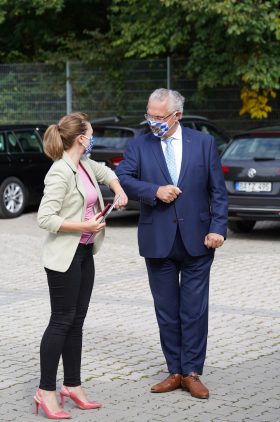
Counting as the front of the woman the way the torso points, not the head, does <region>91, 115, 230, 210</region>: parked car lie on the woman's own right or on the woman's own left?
on the woman's own left

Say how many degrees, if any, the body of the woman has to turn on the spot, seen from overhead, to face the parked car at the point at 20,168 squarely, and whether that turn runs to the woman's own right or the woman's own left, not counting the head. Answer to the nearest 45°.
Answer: approximately 135° to the woman's own left

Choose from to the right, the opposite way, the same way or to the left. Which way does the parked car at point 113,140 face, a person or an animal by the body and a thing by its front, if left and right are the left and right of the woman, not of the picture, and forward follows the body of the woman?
to the left

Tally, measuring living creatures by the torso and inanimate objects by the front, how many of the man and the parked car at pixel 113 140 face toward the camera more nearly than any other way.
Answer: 1

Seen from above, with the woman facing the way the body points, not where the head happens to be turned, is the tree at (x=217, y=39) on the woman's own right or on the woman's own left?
on the woman's own left

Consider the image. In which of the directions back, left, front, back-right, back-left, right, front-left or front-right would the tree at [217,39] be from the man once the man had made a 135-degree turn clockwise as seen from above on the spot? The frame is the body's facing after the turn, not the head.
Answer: front-right

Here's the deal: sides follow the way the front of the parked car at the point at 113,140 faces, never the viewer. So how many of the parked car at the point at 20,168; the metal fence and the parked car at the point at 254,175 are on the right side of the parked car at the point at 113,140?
1

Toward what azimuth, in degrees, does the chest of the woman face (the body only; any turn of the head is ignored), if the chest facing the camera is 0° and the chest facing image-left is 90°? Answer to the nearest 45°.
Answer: approximately 315°

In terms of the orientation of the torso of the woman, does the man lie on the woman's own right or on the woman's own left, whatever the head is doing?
on the woman's own left

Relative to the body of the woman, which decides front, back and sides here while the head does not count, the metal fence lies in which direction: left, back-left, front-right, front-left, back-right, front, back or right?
back-left

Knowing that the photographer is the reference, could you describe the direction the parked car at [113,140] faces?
facing away from the viewer and to the right of the viewer

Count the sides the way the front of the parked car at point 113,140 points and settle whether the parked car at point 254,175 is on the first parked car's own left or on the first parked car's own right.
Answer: on the first parked car's own right

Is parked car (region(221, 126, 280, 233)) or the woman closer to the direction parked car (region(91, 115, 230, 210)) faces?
the parked car

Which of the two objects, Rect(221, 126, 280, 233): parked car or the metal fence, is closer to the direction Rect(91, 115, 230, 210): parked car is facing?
the metal fence

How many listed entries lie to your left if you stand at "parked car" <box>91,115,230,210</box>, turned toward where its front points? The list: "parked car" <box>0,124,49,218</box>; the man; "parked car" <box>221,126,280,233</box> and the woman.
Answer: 1

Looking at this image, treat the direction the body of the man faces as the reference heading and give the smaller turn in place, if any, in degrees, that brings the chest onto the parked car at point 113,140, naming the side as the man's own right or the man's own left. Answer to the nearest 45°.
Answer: approximately 180°
